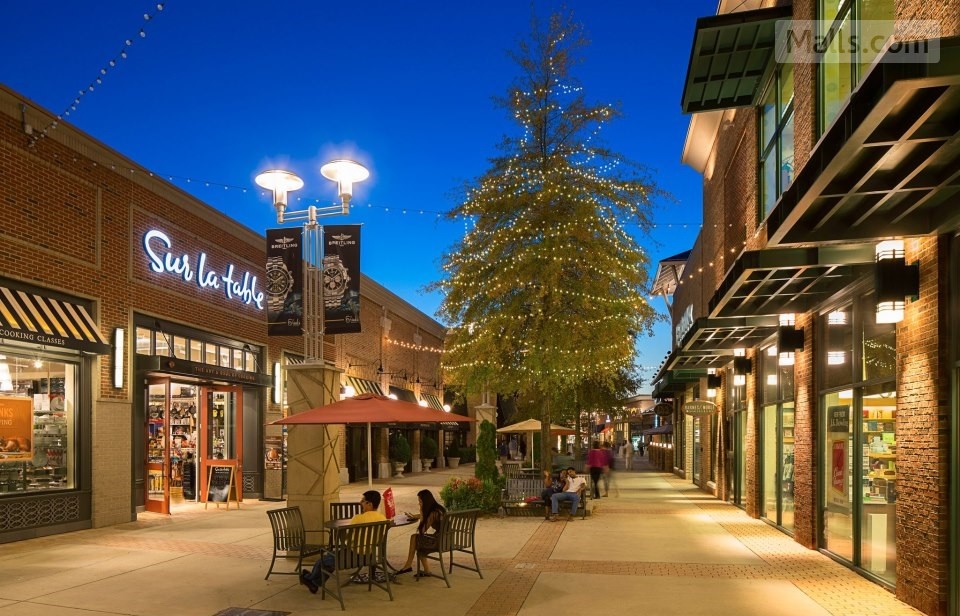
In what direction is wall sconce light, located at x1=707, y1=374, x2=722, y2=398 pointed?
to the viewer's left

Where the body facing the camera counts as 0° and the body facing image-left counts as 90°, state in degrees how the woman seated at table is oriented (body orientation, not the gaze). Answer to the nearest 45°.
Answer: approximately 90°

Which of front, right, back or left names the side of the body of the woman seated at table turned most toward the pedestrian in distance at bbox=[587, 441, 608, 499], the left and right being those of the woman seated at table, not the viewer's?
right

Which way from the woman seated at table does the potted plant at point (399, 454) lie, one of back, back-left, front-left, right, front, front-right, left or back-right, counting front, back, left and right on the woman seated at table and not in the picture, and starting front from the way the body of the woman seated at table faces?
right

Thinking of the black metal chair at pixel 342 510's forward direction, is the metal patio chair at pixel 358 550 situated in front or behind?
in front

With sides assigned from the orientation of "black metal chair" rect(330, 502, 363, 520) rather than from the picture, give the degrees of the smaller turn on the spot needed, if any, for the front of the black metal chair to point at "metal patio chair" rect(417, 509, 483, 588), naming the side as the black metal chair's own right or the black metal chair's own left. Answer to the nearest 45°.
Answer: approximately 45° to the black metal chair's own left

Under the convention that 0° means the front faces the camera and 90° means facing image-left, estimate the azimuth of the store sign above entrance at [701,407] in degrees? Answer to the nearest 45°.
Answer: approximately 0°

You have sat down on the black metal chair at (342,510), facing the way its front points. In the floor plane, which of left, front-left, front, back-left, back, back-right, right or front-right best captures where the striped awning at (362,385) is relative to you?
back
